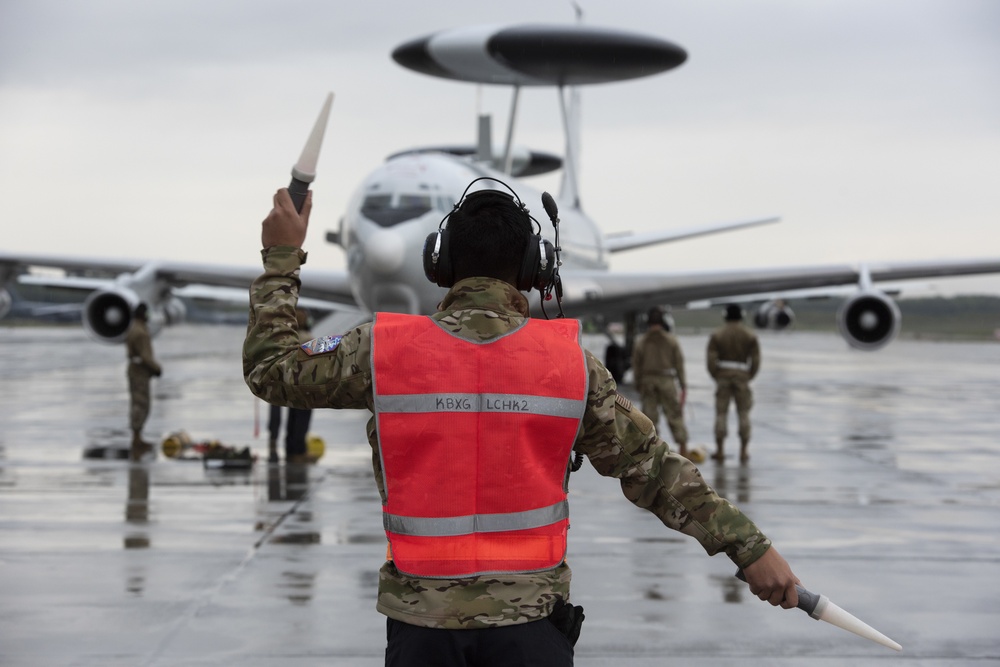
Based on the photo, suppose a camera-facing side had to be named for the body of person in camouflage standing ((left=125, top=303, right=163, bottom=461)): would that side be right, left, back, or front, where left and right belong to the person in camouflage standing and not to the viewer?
right

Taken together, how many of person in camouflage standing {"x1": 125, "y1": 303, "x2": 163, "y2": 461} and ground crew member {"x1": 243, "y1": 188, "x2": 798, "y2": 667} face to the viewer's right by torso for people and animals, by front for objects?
1

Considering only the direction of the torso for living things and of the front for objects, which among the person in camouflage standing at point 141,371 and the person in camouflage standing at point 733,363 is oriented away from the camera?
the person in camouflage standing at point 733,363

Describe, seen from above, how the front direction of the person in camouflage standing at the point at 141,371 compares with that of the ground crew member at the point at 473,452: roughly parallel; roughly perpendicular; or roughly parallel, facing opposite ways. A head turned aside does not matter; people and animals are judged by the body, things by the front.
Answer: roughly perpendicular

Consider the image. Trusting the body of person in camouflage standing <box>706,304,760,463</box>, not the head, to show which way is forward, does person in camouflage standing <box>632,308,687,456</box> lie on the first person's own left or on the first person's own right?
on the first person's own left

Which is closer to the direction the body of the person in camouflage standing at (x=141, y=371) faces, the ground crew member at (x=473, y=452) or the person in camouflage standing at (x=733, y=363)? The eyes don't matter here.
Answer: the person in camouflage standing

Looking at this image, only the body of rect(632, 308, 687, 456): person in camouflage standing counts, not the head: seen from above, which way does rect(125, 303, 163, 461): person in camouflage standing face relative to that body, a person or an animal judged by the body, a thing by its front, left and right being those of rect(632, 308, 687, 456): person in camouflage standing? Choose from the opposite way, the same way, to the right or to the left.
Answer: to the right

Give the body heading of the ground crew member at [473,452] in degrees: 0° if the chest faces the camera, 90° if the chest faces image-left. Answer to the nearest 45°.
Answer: approximately 180°

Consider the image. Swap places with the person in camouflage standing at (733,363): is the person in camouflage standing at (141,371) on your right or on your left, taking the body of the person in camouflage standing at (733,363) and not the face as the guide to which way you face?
on your left

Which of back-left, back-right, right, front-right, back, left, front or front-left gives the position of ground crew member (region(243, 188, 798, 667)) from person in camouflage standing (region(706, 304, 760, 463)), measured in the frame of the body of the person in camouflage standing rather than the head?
back

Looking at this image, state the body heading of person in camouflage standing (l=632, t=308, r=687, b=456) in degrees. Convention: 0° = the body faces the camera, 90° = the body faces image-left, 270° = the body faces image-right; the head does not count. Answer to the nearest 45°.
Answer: approximately 180°

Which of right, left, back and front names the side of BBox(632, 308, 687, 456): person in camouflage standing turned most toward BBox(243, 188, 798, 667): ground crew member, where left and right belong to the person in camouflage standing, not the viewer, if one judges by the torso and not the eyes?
back

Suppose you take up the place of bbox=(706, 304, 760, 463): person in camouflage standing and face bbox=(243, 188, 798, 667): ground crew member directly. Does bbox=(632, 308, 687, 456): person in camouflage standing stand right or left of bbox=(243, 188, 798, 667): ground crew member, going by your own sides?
right

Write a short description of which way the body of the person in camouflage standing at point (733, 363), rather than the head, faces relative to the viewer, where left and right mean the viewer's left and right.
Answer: facing away from the viewer

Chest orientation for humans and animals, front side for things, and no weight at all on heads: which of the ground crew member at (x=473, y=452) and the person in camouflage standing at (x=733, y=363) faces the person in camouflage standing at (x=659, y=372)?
the ground crew member
